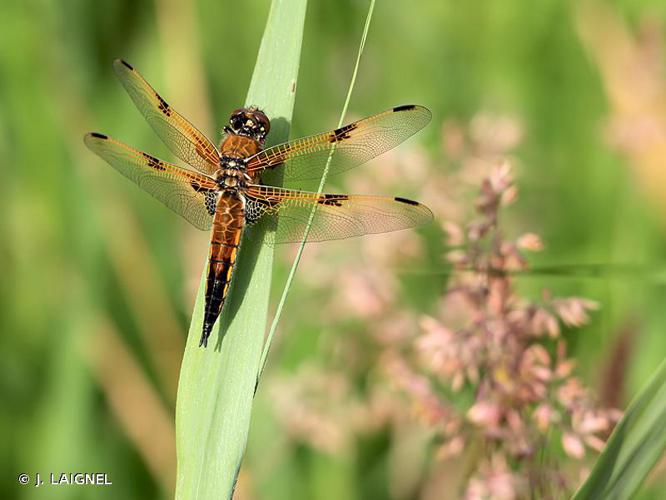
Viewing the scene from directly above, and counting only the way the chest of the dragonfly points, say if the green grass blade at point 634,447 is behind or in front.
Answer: behind

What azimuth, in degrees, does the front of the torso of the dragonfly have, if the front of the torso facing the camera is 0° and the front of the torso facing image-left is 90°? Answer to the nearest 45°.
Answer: approximately 180°
